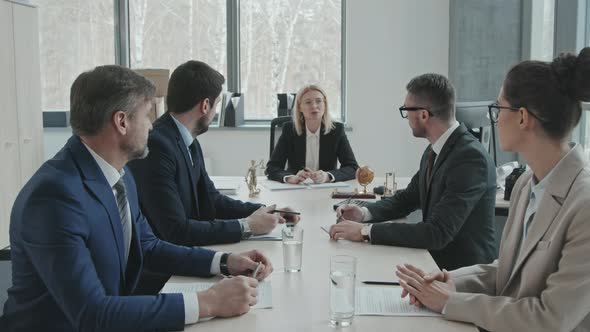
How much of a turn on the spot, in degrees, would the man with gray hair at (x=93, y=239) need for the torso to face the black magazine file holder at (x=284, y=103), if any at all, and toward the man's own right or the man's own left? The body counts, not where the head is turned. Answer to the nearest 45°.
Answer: approximately 90° to the man's own left

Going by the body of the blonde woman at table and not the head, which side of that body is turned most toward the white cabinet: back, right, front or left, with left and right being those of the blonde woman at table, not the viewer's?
right

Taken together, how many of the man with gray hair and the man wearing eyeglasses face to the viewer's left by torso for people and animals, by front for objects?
1

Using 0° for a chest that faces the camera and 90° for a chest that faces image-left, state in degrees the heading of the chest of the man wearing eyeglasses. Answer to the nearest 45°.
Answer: approximately 90°

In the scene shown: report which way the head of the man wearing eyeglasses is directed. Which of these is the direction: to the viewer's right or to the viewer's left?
to the viewer's left

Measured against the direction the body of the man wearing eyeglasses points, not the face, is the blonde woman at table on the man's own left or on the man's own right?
on the man's own right

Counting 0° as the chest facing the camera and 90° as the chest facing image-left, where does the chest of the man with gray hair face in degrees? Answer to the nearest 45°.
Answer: approximately 270°

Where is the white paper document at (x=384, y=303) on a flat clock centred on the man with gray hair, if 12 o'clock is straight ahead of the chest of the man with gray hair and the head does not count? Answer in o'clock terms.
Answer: The white paper document is roughly at 12 o'clock from the man with gray hair.

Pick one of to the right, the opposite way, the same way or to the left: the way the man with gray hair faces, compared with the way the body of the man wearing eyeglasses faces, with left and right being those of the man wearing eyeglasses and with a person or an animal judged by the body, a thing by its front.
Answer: the opposite way

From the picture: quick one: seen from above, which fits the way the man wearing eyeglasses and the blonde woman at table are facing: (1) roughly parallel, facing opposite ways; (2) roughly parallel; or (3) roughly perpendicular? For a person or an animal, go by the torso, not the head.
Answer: roughly perpendicular

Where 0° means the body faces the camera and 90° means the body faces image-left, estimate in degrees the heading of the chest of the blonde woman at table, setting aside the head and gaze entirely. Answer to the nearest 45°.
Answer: approximately 0°

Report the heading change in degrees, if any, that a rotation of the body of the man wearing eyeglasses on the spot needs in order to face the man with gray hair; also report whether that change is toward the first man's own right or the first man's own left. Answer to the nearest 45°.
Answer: approximately 45° to the first man's own left
